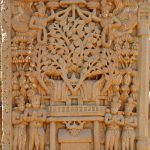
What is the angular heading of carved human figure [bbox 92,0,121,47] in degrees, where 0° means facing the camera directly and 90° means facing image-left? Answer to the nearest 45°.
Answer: approximately 0°

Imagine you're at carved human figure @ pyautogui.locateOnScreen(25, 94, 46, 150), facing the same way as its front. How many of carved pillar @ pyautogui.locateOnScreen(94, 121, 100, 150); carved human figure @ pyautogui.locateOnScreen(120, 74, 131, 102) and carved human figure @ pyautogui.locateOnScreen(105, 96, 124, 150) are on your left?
3

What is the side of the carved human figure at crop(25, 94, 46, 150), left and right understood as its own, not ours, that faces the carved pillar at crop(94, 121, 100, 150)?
left

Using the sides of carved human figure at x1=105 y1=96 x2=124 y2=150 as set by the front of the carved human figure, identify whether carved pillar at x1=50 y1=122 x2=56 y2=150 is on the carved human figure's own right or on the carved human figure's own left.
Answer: on the carved human figure's own right

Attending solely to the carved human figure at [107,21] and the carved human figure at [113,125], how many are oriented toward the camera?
2

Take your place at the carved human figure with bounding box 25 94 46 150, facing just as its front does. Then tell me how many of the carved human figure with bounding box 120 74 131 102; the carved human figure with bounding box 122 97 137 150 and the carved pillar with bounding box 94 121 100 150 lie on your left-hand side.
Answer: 3

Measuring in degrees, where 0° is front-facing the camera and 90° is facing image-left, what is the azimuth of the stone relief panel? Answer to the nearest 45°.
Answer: approximately 0°
